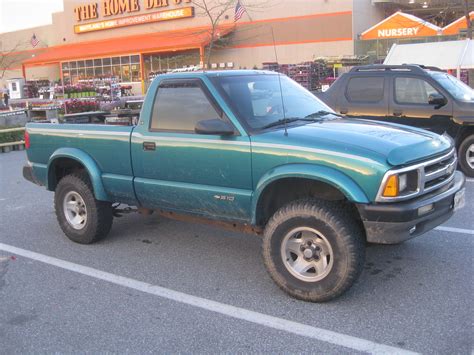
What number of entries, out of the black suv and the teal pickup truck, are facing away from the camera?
0

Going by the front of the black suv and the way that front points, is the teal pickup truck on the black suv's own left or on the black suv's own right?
on the black suv's own right

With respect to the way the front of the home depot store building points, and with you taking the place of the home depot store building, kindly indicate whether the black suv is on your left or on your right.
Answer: on your left

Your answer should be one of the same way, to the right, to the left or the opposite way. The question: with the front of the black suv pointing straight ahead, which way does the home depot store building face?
to the right

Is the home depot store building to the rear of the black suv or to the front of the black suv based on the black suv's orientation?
to the rear

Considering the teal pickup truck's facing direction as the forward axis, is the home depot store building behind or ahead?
behind

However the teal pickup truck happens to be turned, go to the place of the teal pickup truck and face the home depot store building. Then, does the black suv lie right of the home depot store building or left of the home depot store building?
right

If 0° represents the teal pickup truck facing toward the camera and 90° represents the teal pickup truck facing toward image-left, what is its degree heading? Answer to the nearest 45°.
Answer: approximately 315°

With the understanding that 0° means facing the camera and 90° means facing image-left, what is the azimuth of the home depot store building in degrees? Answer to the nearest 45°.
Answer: approximately 45°

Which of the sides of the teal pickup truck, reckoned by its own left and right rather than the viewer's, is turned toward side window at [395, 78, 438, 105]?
left

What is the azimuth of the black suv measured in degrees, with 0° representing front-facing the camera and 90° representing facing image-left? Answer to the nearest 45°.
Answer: approximately 315°
